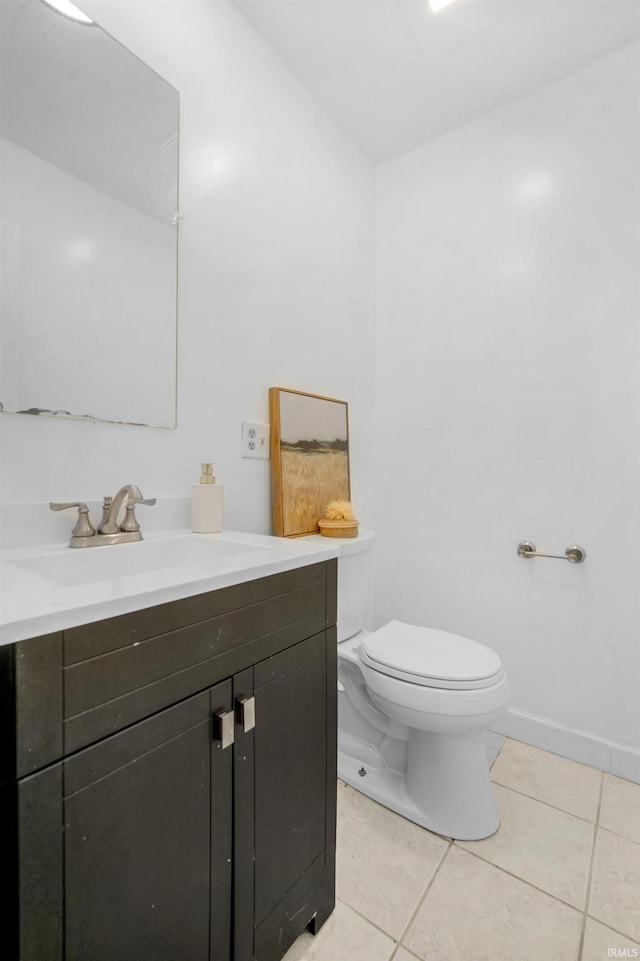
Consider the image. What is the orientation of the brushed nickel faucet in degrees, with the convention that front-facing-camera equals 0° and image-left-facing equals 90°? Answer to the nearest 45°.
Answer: approximately 315°

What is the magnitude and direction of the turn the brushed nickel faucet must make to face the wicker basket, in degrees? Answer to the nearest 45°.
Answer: approximately 45° to its left

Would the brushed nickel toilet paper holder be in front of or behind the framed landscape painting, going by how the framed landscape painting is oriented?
in front

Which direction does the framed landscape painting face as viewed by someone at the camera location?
facing the viewer and to the right of the viewer

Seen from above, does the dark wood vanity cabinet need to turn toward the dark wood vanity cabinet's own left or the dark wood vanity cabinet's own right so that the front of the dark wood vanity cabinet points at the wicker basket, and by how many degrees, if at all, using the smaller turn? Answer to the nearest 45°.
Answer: approximately 90° to the dark wood vanity cabinet's own left

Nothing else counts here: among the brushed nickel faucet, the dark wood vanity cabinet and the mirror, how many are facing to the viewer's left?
0

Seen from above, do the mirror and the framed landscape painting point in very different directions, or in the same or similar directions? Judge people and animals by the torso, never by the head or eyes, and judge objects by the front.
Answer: same or similar directions

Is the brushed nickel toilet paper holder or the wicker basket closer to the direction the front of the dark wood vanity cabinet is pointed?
the brushed nickel toilet paper holder
